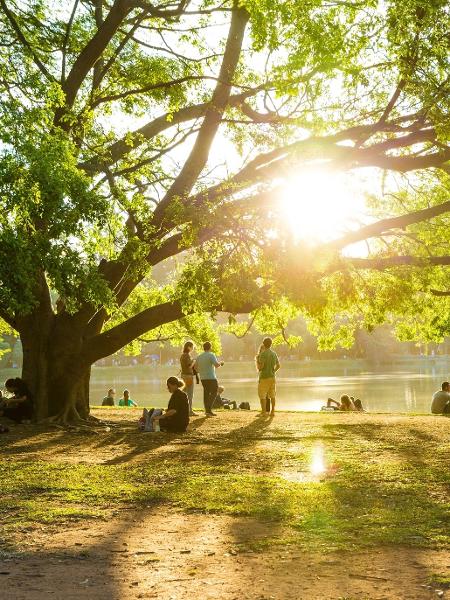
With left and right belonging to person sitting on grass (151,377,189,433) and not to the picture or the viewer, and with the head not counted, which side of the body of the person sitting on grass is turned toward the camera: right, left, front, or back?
left

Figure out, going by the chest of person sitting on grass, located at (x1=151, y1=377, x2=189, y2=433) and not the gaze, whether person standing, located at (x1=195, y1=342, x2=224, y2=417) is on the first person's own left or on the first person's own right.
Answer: on the first person's own right

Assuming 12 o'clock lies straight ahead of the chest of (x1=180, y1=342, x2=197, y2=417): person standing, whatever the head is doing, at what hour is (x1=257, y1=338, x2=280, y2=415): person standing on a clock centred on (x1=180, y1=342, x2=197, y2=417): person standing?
(x1=257, y1=338, x2=280, y2=415): person standing is roughly at 12 o'clock from (x1=180, y1=342, x2=197, y2=417): person standing.
